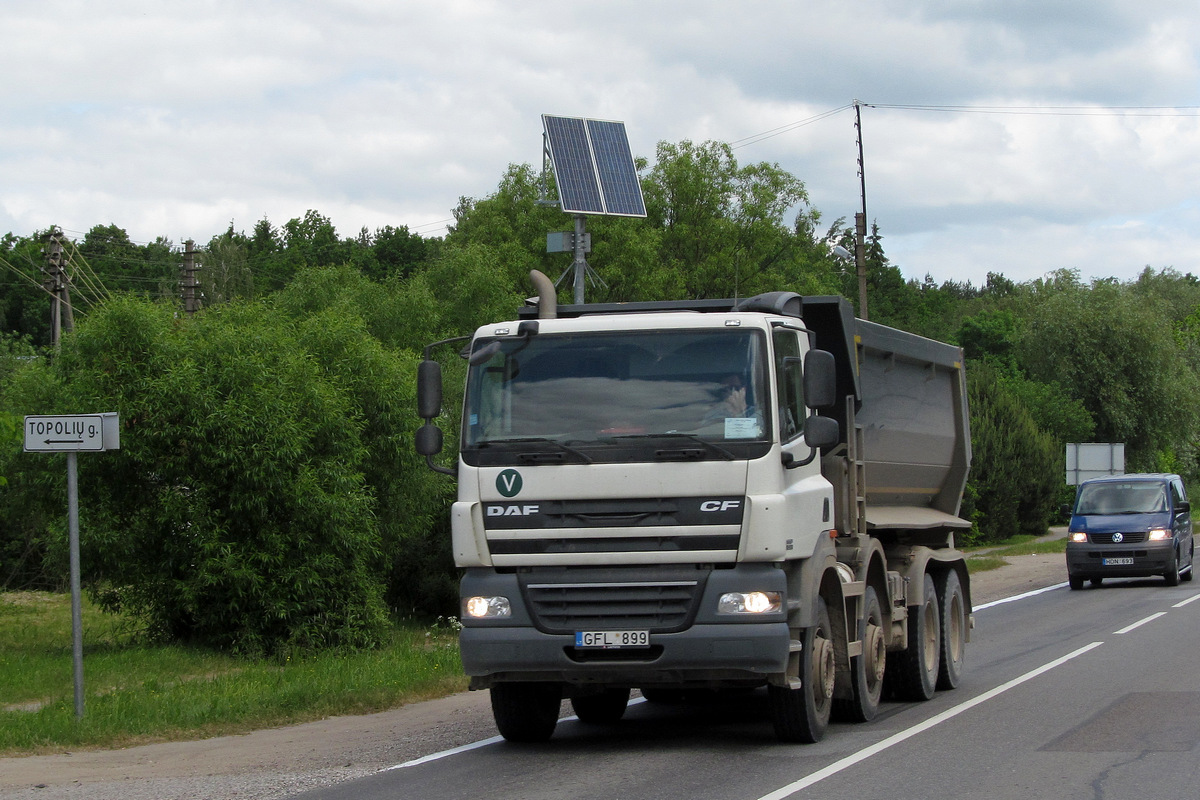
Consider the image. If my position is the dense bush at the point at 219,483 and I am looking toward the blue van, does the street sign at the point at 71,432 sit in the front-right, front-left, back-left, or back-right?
back-right

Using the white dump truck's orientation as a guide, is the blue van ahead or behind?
behind

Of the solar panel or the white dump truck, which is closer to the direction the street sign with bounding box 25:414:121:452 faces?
the white dump truck

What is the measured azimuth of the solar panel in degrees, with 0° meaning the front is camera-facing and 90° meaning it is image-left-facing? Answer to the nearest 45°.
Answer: approximately 315°

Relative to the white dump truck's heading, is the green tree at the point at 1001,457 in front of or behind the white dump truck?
behind

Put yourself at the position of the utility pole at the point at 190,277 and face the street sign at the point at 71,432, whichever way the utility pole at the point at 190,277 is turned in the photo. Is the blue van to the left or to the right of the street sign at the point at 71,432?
left

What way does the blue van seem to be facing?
toward the camera

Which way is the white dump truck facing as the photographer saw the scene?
facing the viewer

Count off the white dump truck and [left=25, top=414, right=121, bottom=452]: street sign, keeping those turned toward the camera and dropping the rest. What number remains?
2

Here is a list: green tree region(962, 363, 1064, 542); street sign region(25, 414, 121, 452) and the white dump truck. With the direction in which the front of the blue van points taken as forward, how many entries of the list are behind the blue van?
1

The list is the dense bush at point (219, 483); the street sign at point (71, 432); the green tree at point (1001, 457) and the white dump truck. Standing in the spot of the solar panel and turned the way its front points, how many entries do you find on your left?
1

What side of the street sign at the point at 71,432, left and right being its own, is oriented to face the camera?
front
